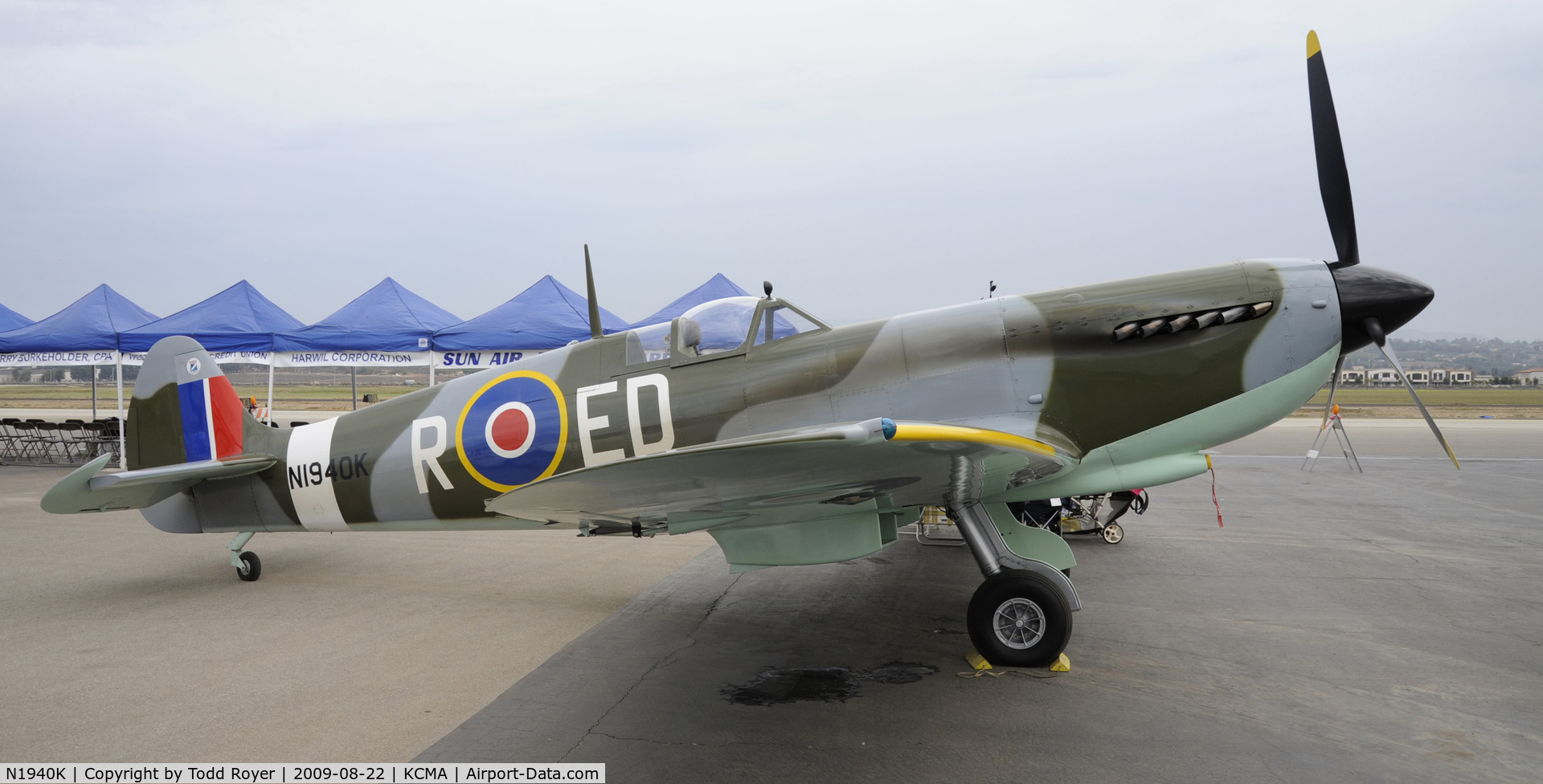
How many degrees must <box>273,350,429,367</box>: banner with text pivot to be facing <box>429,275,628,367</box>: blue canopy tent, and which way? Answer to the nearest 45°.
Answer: approximately 45° to its left

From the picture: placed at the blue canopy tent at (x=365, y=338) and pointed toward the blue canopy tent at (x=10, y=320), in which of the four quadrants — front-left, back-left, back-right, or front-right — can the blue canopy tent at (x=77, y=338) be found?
front-left

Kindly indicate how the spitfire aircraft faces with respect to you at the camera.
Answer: facing to the right of the viewer

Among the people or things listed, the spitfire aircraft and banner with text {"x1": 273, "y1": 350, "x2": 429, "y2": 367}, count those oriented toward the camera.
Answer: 1

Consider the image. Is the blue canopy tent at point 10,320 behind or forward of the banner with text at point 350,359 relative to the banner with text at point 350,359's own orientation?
behind

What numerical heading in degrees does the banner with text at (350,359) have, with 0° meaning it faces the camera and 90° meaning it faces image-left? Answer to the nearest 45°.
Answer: approximately 0°

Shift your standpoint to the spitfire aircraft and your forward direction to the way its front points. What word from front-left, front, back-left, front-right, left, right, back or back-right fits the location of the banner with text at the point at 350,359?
back-left

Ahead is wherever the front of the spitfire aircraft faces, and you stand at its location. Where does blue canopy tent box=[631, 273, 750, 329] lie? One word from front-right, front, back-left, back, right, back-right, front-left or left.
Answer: left

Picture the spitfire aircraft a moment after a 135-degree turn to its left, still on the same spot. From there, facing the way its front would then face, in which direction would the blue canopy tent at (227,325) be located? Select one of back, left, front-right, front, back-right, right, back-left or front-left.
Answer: front

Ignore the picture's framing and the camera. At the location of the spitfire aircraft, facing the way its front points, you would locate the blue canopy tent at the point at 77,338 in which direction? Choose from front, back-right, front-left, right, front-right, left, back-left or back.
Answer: back-left

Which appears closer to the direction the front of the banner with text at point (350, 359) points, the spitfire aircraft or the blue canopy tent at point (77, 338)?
the spitfire aircraft
